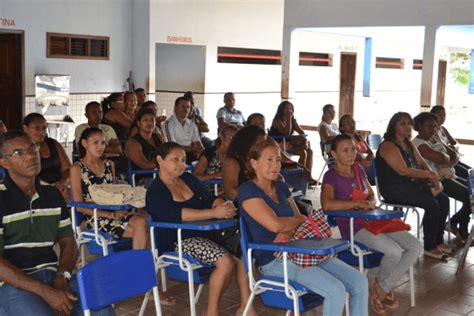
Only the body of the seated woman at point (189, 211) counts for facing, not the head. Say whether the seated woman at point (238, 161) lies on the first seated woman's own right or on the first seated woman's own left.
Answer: on the first seated woman's own left

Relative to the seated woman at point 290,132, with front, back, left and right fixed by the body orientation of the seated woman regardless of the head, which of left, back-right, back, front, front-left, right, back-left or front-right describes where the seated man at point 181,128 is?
right

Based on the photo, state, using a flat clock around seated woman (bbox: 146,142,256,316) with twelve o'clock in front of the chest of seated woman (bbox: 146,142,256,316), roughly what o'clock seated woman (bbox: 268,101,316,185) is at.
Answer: seated woman (bbox: 268,101,316,185) is roughly at 8 o'clock from seated woman (bbox: 146,142,256,316).

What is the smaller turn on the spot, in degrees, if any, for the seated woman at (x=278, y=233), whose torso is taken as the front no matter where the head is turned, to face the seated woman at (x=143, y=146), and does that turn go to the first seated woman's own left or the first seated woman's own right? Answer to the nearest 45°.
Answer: approximately 180°

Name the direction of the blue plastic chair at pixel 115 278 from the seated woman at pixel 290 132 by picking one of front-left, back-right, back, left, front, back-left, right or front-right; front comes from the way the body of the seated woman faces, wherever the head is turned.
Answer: front-right

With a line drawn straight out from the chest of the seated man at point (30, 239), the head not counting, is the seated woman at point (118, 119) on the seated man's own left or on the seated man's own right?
on the seated man's own left

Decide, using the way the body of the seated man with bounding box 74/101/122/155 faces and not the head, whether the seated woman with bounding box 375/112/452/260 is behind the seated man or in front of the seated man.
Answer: in front

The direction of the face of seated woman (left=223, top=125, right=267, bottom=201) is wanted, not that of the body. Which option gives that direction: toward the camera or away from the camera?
away from the camera

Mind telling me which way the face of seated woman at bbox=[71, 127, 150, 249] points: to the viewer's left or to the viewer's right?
to the viewer's right

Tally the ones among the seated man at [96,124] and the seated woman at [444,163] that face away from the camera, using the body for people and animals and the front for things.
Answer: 0
